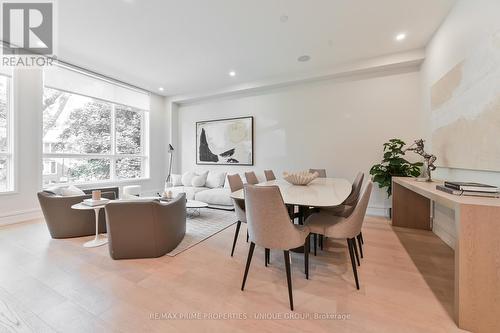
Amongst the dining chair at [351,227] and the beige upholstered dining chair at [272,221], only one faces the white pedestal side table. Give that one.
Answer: the dining chair

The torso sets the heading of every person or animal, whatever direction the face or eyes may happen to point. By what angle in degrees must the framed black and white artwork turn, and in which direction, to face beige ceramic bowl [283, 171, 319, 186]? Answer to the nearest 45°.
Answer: approximately 45° to its left

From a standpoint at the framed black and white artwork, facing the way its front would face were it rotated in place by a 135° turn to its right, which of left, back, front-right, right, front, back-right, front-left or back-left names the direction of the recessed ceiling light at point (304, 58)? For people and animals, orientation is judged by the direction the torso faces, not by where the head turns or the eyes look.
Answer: back-right

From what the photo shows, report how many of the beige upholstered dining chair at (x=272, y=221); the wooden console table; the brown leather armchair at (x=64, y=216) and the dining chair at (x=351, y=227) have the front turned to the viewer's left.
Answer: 2

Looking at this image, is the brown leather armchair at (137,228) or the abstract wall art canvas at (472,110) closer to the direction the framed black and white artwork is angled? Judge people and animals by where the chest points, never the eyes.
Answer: the brown leather armchair

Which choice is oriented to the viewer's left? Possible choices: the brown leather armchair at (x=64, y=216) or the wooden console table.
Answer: the wooden console table

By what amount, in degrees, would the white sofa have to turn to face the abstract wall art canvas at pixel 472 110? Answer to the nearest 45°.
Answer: approximately 90° to its left

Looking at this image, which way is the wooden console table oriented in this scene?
to the viewer's left

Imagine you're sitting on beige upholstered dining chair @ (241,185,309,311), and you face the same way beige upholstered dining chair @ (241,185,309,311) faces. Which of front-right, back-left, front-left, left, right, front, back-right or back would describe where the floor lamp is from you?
left

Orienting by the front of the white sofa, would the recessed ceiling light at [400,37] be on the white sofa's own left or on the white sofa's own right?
on the white sofa's own left

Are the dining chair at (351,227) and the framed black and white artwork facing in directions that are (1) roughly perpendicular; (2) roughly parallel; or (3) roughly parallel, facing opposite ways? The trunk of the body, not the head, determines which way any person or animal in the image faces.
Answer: roughly perpendicular

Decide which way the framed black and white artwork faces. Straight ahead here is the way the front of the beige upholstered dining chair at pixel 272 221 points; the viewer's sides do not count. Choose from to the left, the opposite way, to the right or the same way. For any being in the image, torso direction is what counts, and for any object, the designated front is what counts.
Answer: the opposite way

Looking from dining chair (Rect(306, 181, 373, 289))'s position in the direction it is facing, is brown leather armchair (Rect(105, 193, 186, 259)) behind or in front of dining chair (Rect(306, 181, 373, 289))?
in front

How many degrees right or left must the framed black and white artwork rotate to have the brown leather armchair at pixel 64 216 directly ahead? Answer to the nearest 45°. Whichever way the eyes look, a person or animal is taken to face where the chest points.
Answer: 0° — it already faces it
